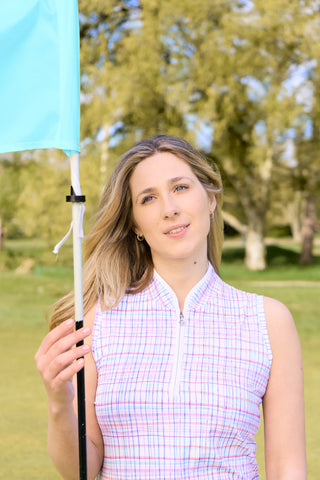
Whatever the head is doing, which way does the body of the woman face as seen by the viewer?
toward the camera

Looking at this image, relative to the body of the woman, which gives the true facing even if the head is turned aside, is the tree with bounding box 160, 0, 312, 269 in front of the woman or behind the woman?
behind
